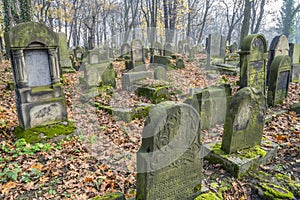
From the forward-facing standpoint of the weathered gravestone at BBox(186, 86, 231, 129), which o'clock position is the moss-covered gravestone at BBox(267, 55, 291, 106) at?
The moss-covered gravestone is roughly at 9 o'clock from the weathered gravestone.

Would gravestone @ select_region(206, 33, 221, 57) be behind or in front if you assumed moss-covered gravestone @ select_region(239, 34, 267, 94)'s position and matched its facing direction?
behind

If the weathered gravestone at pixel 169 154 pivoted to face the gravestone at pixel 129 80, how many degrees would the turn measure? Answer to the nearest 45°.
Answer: approximately 135° to its left

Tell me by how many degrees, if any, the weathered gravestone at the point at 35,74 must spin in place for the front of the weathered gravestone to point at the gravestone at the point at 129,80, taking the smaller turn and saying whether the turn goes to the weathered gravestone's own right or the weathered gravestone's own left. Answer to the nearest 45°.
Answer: approximately 90° to the weathered gravestone's own left

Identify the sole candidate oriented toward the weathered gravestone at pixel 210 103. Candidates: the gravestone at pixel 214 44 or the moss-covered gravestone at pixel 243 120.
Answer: the gravestone

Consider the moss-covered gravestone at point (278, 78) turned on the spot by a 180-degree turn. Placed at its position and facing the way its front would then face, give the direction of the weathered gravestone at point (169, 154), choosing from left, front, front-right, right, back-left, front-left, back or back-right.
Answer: back-left

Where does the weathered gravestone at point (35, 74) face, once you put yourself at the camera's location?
facing the viewer and to the right of the viewer

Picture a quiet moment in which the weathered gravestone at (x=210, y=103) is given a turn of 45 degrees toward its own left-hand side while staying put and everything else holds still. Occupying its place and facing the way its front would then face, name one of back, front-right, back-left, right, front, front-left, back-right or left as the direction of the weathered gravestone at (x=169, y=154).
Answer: right

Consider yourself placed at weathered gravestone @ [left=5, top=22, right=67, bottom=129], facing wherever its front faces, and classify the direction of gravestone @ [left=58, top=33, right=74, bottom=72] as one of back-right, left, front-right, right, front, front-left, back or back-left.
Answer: back-left

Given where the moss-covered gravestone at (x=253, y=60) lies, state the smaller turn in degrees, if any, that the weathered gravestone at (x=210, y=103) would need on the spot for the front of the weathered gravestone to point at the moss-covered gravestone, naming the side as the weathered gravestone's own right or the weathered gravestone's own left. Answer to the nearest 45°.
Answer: approximately 90° to the weathered gravestone's own left

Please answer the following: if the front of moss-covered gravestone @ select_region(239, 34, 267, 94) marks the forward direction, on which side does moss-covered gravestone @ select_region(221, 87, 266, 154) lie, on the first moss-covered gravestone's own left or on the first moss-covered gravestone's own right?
on the first moss-covered gravestone's own right
